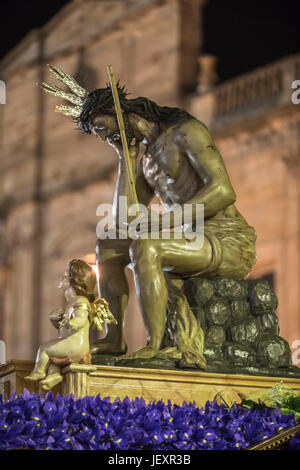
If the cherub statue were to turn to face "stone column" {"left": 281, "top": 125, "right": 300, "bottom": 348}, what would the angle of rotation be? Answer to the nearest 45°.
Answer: approximately 90° to its right

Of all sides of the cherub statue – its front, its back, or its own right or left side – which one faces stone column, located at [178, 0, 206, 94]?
right

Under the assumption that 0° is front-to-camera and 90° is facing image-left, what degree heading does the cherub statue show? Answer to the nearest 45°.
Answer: approximately 90°

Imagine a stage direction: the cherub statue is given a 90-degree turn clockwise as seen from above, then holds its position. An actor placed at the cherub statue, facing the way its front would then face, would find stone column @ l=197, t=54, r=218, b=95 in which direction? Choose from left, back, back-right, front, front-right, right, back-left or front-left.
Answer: front

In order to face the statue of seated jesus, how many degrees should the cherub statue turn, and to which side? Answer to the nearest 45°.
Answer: approximately 135° to its right
